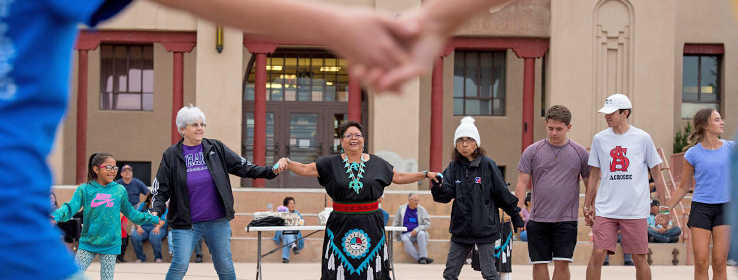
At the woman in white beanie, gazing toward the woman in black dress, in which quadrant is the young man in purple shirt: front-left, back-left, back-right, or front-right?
back-left

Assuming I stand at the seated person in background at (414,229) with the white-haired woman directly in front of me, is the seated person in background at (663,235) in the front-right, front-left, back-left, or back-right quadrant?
back-left

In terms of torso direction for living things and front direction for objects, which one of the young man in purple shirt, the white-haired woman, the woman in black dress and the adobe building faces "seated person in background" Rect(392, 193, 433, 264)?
the adobe building

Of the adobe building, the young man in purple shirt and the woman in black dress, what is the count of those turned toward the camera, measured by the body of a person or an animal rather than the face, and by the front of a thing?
3

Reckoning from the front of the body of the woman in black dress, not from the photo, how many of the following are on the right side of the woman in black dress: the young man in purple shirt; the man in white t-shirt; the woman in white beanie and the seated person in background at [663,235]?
0

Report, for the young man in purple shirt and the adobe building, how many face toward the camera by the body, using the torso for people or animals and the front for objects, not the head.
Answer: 2

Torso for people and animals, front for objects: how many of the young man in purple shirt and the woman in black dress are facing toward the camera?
2

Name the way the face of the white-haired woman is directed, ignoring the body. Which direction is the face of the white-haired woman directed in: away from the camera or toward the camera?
toward the camera

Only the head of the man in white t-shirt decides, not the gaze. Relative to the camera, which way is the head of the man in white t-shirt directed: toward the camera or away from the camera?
toward the camera

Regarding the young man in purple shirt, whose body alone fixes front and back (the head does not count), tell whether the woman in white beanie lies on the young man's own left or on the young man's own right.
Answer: on the young man's own right

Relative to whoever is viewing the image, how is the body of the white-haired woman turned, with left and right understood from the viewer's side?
facing the viewer and to the right of the viewer

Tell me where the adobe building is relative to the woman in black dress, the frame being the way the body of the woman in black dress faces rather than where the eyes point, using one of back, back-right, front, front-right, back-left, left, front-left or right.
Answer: back

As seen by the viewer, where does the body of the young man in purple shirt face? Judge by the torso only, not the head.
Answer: toward the camera

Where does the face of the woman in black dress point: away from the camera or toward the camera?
toward the camera

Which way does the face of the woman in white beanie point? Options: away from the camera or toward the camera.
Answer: toward the camera

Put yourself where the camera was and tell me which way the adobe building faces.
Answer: facing the viewer
